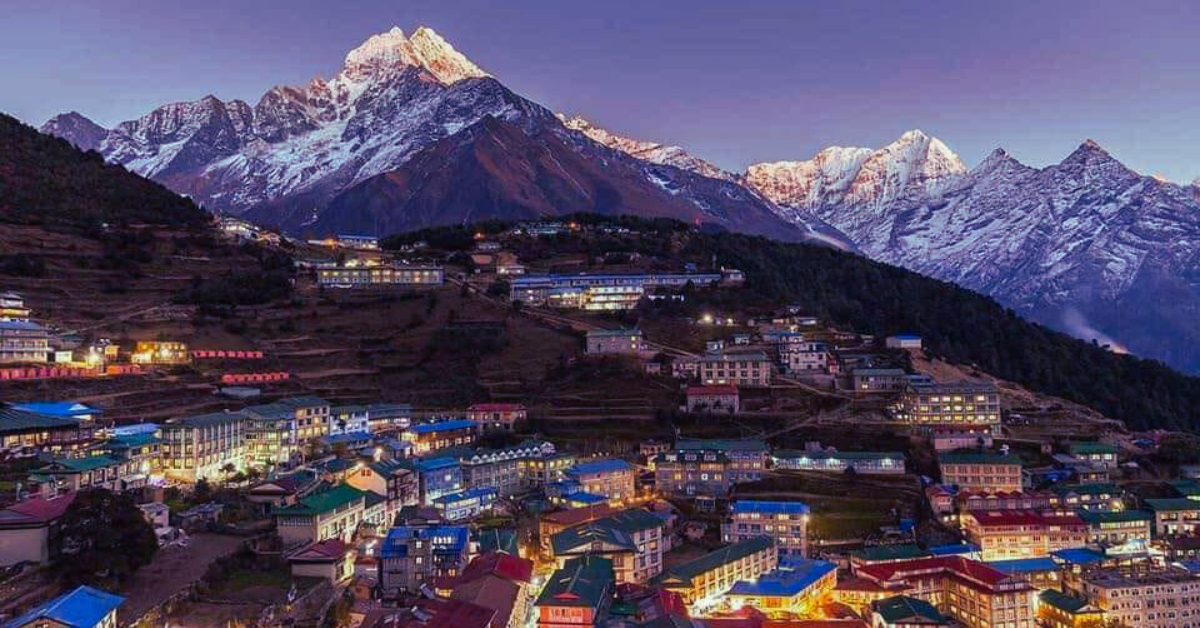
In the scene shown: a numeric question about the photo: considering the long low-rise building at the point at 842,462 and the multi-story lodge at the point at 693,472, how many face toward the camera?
2

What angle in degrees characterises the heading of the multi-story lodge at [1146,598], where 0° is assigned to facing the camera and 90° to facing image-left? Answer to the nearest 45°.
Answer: approximately 0°

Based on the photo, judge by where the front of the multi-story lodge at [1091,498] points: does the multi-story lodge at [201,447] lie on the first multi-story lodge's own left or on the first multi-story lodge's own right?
on the first multi-story lodge's own right

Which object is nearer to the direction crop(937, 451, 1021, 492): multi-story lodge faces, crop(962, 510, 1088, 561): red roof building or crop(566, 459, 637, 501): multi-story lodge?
the red roof building

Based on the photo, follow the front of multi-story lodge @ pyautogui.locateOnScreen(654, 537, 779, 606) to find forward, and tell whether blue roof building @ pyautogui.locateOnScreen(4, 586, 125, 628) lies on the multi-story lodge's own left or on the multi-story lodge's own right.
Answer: on the multi-story lodge's own right

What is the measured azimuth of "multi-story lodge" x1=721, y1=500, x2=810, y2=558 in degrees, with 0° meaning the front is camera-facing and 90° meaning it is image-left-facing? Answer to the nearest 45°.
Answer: approximately 0°
